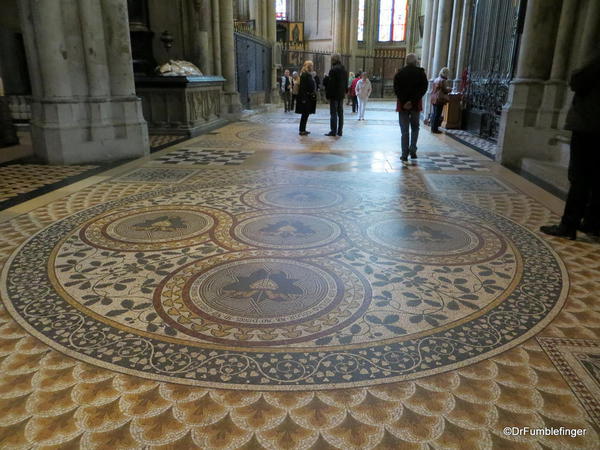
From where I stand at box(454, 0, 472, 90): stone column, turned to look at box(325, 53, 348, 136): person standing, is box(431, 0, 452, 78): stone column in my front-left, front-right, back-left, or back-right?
back-right

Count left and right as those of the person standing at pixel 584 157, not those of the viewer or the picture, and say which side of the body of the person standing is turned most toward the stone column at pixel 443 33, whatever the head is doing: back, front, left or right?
right

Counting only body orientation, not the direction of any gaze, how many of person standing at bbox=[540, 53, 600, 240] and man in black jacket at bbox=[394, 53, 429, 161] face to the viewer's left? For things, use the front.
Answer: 1

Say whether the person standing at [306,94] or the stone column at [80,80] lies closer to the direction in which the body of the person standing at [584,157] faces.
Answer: the stone column

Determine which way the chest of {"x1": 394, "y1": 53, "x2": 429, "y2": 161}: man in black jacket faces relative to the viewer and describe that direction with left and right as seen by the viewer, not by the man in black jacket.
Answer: facing away from the viewer

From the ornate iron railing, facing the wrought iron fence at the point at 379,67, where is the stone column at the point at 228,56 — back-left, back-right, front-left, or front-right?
front-left

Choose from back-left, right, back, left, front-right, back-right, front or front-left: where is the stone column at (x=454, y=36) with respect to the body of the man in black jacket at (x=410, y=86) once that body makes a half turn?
back

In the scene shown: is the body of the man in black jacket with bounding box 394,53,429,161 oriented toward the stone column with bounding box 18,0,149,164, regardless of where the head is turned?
no

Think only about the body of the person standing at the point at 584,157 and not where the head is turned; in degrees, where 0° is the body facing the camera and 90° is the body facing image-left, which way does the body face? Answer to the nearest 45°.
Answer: approximately 90°

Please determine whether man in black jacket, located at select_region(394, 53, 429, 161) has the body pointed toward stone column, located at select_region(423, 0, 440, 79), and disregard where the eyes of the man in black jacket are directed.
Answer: yes

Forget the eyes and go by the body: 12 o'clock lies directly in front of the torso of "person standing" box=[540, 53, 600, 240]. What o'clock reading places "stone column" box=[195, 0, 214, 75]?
The stone column is roughly at 1 o'clock from the person standing.

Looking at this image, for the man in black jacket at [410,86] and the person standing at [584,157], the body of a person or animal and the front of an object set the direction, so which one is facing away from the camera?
the man in black jacket

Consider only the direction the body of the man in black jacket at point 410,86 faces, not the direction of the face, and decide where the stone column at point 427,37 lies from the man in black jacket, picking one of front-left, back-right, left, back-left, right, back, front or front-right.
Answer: front

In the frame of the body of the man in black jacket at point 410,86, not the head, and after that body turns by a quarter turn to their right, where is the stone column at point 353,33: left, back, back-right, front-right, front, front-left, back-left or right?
left

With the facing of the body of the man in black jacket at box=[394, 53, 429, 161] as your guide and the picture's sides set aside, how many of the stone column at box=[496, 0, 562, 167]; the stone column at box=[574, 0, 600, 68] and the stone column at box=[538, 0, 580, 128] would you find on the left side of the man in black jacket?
0

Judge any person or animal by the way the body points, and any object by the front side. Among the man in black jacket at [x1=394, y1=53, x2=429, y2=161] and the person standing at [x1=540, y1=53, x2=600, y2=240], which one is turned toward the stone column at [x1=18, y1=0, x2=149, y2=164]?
the person standing

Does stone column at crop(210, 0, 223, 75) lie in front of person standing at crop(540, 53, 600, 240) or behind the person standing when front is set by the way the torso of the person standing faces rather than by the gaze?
in front

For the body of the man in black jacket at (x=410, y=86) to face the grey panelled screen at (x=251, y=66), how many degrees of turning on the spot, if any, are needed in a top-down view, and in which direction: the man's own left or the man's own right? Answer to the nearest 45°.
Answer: approximately 45° to the man's own left

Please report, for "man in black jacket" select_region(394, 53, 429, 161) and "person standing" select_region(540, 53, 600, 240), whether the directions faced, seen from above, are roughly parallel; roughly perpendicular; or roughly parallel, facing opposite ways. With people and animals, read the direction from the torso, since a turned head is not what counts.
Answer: roughly perpendicular

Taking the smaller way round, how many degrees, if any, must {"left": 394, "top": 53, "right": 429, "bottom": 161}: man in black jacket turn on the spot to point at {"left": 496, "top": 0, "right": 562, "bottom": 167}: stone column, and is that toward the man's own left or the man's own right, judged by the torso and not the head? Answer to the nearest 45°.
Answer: approximately 90° to the man's own right
